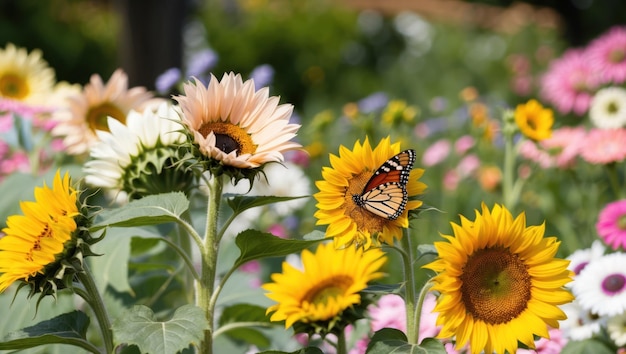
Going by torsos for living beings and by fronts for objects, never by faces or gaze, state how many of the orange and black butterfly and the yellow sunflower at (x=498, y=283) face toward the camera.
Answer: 1

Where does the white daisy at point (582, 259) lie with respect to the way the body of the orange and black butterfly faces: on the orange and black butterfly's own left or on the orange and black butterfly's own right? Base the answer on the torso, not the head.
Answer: on the orange and black butterfly's own right

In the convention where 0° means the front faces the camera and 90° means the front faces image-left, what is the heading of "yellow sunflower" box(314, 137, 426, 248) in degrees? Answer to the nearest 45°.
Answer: approximately 0°

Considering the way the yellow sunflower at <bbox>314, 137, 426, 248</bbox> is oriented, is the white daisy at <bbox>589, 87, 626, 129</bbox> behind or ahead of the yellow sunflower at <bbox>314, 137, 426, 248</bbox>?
behind

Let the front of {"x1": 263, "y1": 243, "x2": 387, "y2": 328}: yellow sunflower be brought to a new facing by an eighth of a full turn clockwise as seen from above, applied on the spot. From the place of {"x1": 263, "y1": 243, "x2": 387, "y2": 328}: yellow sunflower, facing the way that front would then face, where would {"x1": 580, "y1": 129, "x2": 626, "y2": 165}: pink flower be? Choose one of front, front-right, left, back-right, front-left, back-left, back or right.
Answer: back-right

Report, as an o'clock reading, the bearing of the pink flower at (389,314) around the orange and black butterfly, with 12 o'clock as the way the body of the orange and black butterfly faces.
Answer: The pink flower is roughly at 3 o'clock from the orange and black butterfly.

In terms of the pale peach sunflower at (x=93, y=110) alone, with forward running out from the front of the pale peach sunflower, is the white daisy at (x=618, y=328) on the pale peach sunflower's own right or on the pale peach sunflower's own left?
on the pale peach sunflower's own left

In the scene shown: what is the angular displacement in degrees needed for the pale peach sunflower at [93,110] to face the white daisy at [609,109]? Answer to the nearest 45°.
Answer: approximately 90° to its left
